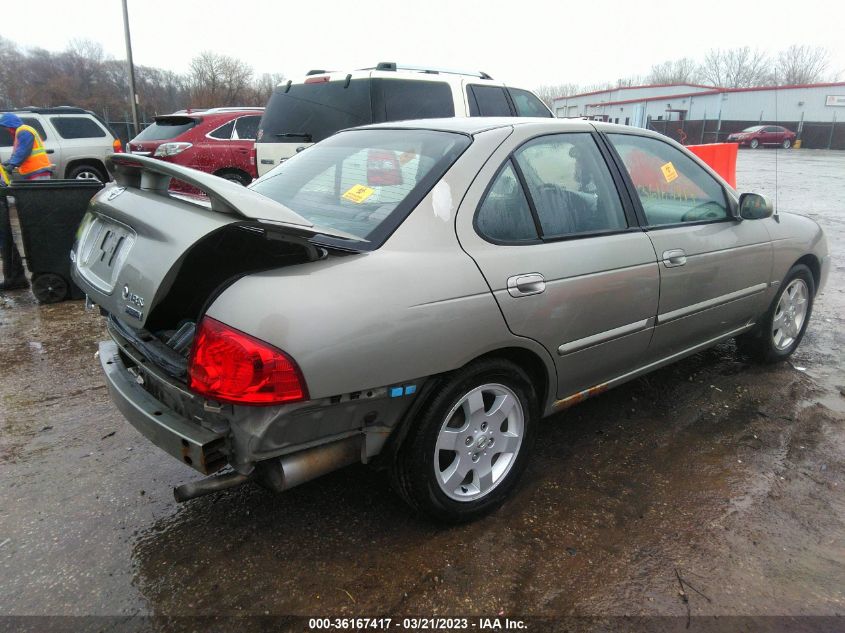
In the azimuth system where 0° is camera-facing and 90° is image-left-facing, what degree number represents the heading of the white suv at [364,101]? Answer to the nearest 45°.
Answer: approximately 225°

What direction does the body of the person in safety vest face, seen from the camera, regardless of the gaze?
to the viewer's left

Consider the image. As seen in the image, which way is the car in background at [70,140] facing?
to the viewer's left

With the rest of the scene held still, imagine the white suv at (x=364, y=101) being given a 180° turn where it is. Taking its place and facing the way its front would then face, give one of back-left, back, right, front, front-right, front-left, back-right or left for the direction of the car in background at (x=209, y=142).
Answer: right

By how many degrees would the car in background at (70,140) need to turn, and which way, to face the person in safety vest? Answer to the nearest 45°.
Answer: approximately 90° to its left

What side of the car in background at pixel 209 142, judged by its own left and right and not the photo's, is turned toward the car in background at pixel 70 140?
left

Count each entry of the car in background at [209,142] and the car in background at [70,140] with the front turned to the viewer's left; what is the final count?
1
